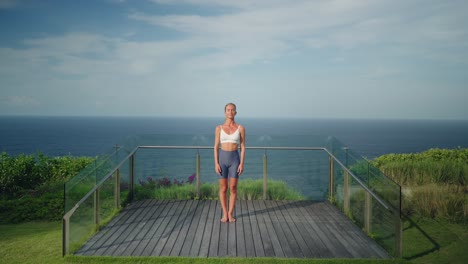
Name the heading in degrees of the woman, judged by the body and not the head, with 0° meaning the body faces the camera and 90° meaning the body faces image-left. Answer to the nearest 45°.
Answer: approximately 0°

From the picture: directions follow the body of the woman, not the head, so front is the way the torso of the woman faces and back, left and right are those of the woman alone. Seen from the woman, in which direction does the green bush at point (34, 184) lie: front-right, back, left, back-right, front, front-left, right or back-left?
back-right
